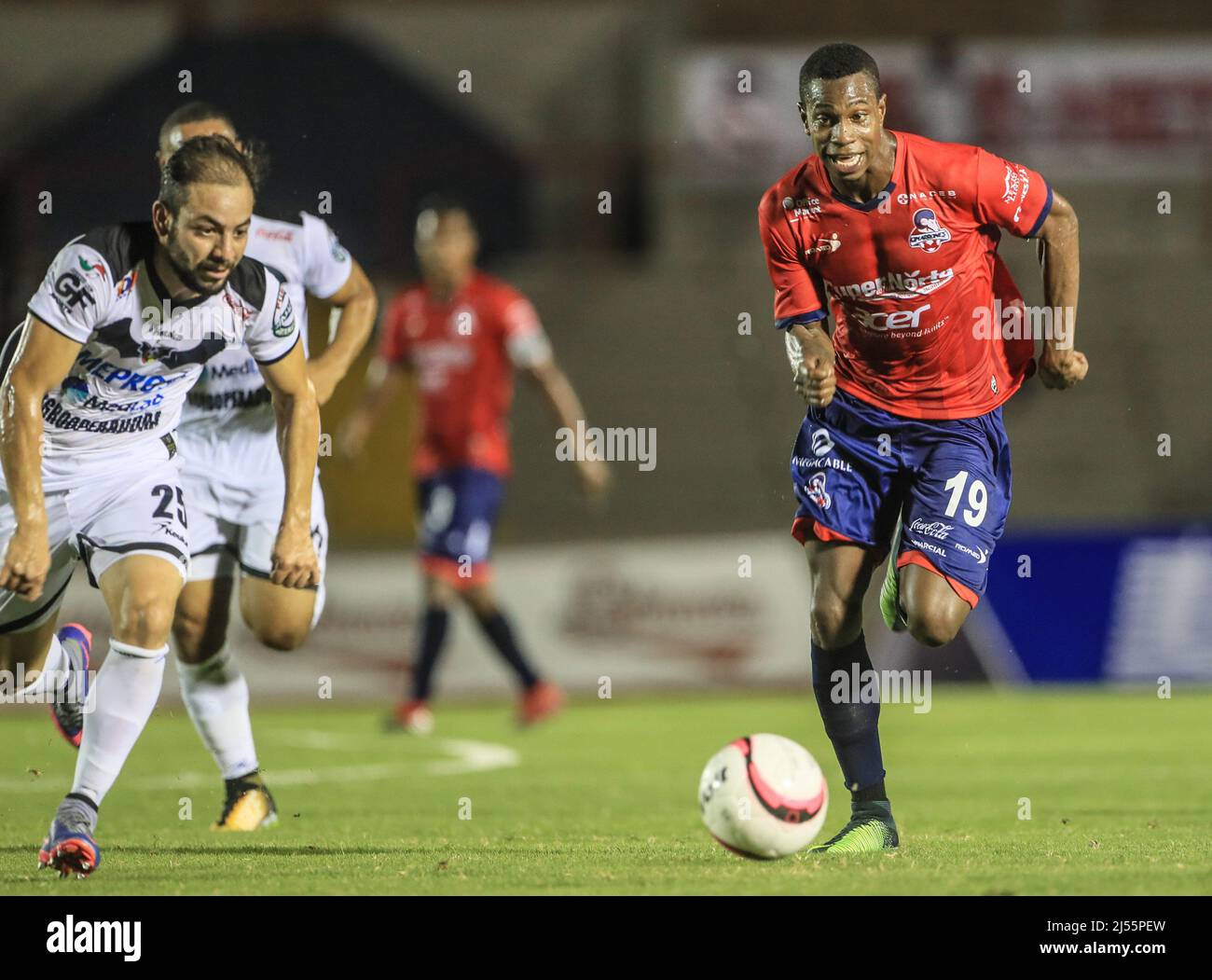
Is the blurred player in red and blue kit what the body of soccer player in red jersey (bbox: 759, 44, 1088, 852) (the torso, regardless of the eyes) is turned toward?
no

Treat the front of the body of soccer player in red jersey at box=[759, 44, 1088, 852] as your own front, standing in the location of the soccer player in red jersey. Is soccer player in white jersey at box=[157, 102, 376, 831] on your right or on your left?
on your right

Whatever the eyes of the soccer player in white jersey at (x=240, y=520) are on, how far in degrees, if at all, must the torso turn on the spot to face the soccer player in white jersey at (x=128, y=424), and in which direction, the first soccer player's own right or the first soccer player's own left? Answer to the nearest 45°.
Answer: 0° — they already face them

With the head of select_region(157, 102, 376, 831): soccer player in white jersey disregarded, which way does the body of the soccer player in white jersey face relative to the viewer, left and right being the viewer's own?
facing the viewer

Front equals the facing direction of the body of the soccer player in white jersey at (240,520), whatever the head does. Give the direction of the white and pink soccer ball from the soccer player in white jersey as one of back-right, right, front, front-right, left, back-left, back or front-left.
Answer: front-left

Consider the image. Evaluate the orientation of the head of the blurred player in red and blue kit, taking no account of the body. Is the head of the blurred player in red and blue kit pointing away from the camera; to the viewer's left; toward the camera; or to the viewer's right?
toward the camera

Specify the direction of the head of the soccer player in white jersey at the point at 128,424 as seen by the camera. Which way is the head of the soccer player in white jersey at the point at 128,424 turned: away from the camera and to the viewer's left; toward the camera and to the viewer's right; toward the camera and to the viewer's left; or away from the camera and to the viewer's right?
toward the camera and to the viewer's right

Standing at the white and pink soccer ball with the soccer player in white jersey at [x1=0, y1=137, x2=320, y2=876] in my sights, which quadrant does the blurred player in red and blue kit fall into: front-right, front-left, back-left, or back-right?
front-right

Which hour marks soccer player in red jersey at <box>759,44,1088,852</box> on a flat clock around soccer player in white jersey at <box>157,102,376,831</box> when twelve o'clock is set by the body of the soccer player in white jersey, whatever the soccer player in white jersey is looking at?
The soccer player in red jersey is roughly at 10 o'clock from the soccer player in white jersey.

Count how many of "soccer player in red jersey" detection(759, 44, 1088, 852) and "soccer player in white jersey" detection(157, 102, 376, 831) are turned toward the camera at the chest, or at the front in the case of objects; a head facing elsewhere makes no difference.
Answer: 2

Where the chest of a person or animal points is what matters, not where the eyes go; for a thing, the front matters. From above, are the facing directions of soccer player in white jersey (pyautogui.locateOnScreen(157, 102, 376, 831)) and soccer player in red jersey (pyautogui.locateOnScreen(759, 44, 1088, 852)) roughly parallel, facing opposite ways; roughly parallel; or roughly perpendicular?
roughly parallel

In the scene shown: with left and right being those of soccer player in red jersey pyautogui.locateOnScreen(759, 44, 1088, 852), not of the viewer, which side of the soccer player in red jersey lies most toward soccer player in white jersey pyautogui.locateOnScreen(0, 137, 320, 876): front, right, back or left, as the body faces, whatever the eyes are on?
right

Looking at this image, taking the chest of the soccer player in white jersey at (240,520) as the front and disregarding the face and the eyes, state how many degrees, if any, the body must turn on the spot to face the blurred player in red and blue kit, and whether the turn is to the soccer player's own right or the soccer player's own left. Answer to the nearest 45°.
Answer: approximately 180°
